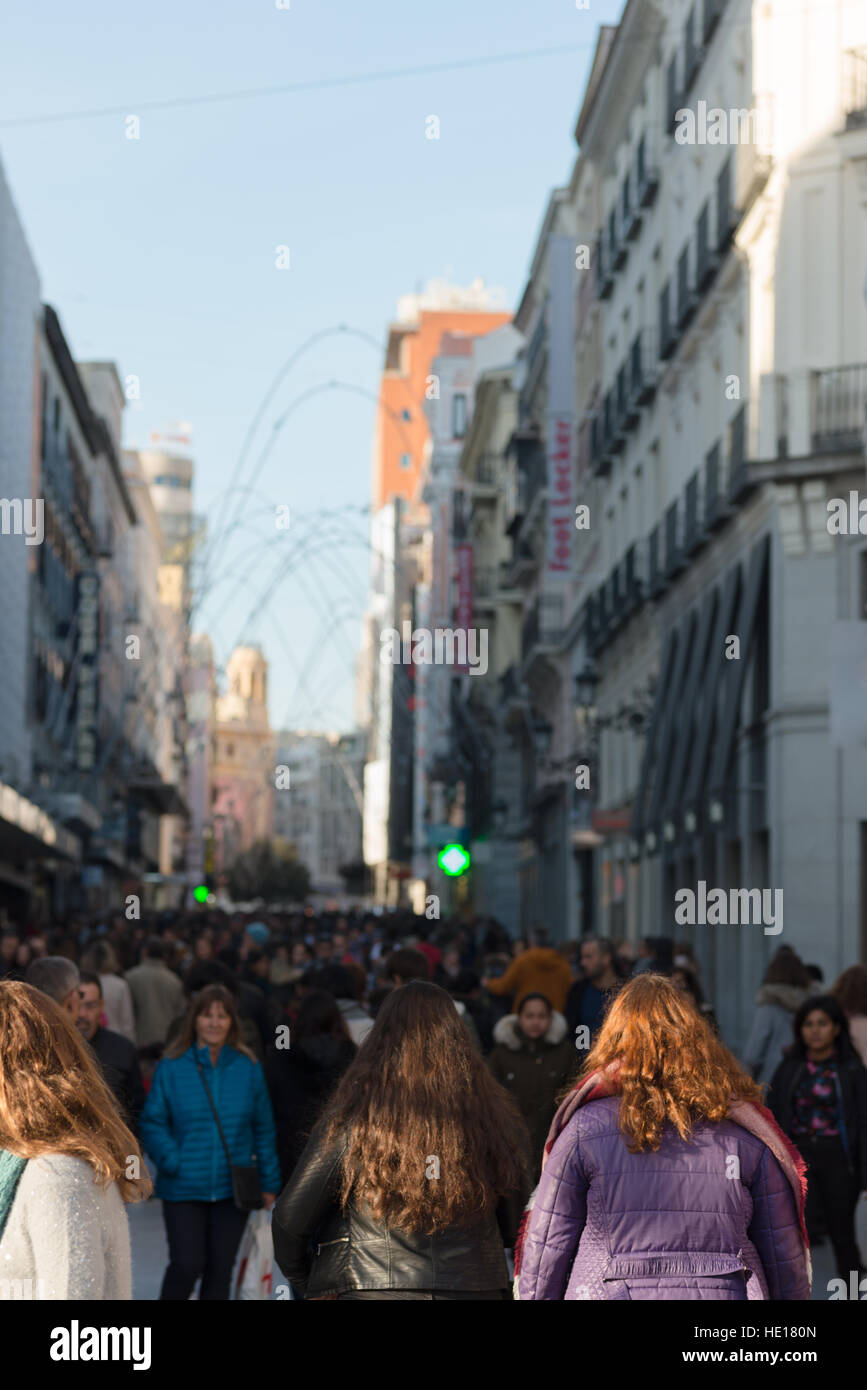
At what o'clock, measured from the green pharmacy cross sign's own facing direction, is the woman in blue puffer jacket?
The woman in blue puffer jacket is roughly at 12 o'clock from the green pharmacy cross sign.

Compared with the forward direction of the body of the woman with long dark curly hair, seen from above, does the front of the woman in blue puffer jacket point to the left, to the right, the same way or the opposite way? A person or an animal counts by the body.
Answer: the opposite way

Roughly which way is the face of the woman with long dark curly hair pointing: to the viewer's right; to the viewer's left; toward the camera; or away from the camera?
away from the camera

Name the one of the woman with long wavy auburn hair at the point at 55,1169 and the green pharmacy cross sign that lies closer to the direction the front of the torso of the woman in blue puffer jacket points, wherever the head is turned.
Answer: the woman with long wavy auburn hair

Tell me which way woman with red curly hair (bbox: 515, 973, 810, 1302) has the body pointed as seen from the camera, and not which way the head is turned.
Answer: away from the camera

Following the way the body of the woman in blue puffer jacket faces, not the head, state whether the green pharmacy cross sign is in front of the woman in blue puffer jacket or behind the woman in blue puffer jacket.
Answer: behind

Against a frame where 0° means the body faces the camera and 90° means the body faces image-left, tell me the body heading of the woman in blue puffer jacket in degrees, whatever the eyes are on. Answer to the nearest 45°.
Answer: approximately 0°

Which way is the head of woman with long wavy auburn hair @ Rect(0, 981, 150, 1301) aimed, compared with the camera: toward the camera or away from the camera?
away from the camera

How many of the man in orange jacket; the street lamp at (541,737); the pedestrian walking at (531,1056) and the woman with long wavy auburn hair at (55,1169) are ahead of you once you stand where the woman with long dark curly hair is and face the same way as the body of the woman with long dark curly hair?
3

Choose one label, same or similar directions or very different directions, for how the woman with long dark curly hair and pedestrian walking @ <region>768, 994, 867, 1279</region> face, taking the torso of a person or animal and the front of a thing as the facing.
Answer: very different directions

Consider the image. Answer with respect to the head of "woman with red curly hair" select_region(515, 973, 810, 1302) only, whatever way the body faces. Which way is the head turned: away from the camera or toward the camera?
away from the camera

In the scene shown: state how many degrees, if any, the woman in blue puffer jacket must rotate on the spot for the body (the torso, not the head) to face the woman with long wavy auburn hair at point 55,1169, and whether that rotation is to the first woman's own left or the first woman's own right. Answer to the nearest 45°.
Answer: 0° — they already face them

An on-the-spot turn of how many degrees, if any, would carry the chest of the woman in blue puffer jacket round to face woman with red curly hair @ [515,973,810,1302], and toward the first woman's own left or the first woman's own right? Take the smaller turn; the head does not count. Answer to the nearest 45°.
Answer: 0° — they already face them
